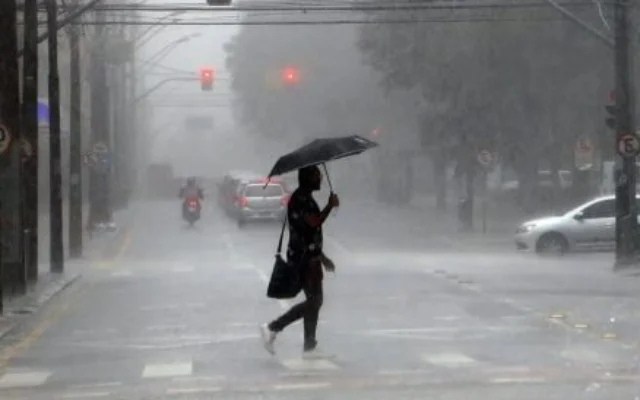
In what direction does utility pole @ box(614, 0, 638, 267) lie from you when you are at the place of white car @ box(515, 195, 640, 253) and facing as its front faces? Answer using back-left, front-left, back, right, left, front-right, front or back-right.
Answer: left

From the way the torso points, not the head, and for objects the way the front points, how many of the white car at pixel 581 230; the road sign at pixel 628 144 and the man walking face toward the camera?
1

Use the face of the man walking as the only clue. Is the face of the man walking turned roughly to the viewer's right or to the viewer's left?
to the viewer's right

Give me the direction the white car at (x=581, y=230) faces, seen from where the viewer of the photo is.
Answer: facing to the left of the viewer

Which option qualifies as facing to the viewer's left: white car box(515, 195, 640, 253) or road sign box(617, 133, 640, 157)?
the white car

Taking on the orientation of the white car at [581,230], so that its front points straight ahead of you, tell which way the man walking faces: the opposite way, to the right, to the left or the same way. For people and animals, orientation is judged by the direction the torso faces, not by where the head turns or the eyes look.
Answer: the opposite way

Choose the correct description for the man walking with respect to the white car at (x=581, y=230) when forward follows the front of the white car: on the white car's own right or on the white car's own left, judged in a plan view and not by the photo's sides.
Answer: on the white car's own left

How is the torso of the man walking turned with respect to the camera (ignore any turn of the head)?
to the viewer's right

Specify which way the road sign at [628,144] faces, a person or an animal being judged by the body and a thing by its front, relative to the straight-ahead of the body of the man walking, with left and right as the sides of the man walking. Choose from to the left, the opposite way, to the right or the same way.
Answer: to the right

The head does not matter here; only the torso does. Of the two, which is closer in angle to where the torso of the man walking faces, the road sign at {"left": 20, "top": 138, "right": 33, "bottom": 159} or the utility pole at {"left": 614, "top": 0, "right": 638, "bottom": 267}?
the utility pole

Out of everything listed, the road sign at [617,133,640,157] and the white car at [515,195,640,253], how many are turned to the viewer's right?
0
